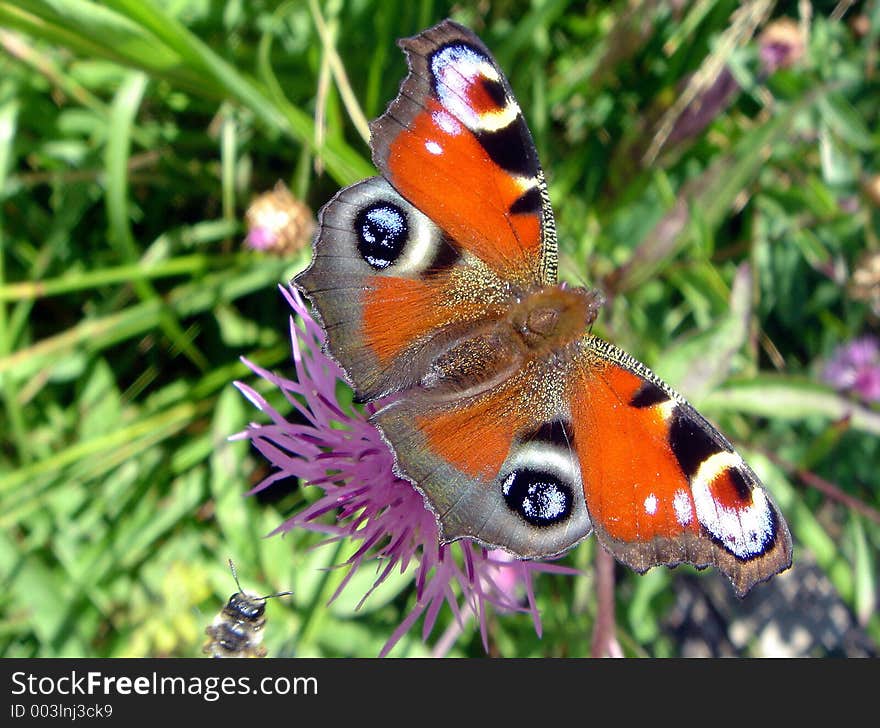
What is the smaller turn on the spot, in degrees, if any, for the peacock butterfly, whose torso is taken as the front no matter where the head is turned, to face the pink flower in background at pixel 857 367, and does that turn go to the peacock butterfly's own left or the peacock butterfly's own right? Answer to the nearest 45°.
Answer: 0° — it already faces it

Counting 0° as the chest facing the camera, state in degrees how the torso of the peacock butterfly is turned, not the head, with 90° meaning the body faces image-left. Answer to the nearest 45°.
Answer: approximately 225°
